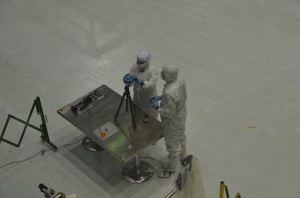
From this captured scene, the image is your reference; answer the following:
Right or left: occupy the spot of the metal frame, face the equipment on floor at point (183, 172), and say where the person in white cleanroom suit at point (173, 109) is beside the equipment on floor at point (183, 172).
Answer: left

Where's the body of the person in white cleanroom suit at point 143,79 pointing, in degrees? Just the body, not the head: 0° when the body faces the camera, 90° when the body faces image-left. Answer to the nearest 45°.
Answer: approximately 45°

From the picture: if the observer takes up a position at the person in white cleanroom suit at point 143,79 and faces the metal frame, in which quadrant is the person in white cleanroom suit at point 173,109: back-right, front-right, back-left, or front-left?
back-left

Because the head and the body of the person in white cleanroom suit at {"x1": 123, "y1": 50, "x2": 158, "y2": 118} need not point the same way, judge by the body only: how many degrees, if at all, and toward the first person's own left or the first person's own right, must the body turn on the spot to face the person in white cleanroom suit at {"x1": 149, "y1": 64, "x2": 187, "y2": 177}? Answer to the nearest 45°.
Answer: approximately 90° to the first person's own left

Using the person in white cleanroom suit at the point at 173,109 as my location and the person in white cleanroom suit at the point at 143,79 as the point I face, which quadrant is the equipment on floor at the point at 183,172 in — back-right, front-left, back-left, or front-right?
back-left

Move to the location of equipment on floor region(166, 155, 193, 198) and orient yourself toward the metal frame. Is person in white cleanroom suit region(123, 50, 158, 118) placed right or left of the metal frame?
right

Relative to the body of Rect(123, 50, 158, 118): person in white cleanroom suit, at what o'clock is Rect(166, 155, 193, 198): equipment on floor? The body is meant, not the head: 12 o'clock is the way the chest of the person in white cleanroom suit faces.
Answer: The equipment on floor is roughly at 10 o'clock from the person in white cleanroom suit.

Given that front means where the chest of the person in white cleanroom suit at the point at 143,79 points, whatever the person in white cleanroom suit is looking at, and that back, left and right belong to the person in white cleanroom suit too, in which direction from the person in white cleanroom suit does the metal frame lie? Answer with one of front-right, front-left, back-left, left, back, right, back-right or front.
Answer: front-right
